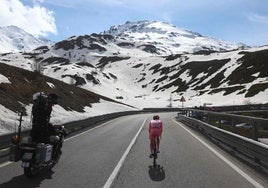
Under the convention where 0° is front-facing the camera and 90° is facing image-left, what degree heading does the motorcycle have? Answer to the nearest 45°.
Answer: approximately 225°

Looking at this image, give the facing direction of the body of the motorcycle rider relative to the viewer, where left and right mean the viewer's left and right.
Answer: facing away from the viewer and to the right of the viewer

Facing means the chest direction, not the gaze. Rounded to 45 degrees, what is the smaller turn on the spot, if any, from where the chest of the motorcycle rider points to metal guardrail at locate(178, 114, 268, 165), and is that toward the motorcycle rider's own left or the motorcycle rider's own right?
approximately 45° to the motorcycle rider's own right
